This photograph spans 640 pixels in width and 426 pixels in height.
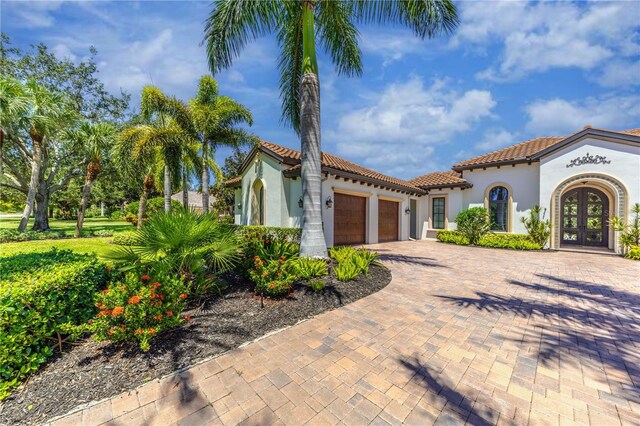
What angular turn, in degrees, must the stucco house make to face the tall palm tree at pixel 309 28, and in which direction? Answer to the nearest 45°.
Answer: approximately 45° to its right

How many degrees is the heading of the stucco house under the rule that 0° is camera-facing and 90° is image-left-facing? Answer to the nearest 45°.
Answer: approximately 0°

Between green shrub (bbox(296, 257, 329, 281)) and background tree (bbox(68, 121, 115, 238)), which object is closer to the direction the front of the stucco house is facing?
the green shrub

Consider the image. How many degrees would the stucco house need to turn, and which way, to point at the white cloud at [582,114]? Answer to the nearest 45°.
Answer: approximately 135° to its left

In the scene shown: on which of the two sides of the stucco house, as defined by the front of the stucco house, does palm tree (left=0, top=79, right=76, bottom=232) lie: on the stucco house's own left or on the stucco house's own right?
on the stucco house's own right

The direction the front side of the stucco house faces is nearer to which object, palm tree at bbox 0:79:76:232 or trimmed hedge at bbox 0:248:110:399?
the trimmed hedge

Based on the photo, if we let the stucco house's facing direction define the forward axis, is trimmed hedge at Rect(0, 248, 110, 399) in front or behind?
in front

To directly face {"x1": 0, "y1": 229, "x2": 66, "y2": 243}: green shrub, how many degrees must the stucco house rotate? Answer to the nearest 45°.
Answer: approximately 45° to its right

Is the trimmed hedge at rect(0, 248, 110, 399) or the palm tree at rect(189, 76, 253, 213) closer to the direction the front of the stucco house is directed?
the trimmed hedge

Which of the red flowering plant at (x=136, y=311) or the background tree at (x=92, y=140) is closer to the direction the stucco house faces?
the red flowering plant

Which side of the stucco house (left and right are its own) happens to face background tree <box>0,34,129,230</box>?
right
